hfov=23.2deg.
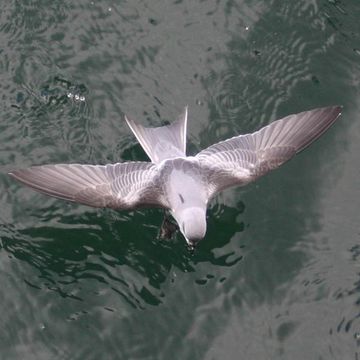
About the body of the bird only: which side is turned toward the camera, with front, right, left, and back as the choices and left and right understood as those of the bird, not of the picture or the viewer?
front
